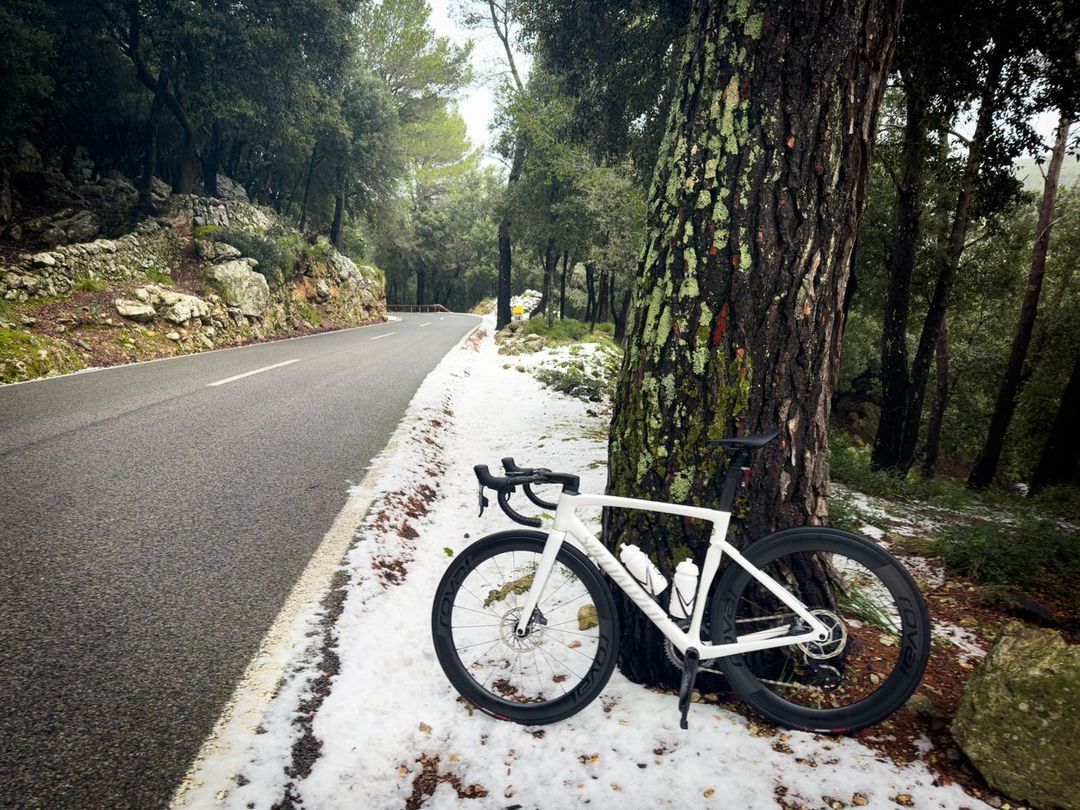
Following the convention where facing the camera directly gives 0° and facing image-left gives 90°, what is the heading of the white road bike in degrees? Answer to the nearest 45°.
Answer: approximately 90°

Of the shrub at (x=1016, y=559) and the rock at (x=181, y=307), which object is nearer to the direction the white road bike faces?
the rock

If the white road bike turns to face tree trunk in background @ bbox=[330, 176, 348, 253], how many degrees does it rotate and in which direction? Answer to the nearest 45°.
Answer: approximately 45° to its right

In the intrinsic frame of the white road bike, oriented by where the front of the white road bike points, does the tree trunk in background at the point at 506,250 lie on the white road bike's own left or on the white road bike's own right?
on the white road bike's own right

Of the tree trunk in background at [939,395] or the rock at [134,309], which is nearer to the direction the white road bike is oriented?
the rock

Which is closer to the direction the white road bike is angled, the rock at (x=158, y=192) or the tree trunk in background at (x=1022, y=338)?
the rock

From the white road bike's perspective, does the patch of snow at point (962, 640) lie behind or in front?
behind

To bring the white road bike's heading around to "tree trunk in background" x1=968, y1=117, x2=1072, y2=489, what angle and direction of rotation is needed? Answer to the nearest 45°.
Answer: approximately 135° to its right

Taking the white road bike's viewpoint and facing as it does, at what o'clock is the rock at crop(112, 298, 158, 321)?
The rock is roughly at 1 o'clock from the white road bike.

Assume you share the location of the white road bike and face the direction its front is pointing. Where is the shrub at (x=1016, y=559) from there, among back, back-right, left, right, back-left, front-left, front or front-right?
back-right

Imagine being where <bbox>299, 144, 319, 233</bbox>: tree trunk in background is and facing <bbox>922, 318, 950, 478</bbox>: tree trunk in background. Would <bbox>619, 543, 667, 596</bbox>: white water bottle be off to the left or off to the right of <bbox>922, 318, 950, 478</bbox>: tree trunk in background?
right

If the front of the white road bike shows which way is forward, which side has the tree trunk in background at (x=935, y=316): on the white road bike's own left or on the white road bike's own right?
on the white road bike's own right

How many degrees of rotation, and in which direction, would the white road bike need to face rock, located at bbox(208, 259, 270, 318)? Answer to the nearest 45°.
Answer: approximately 45° to its right
